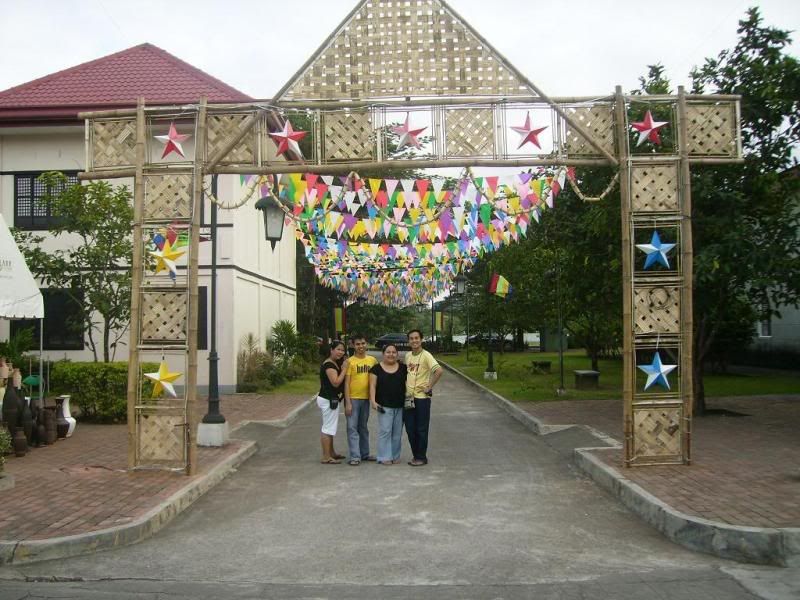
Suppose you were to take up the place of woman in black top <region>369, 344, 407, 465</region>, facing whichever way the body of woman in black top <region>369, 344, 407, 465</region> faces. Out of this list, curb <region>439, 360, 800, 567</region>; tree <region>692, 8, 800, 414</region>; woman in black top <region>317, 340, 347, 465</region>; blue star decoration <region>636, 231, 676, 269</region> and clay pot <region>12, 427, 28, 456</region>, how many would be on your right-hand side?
2

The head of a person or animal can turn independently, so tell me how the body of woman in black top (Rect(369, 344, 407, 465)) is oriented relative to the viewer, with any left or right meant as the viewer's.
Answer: facing the viewer

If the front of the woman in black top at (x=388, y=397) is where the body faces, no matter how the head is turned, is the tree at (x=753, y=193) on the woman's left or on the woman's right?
on the woman's left

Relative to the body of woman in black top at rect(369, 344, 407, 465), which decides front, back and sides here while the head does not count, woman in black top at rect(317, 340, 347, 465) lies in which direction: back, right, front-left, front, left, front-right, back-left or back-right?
right

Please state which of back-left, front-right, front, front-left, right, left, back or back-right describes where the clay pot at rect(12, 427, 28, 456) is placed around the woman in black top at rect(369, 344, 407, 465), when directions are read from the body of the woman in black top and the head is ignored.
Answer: right

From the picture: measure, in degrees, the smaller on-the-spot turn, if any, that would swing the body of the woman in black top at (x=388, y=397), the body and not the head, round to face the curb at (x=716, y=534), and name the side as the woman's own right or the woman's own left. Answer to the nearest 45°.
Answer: approximately 45° to the woman's own left

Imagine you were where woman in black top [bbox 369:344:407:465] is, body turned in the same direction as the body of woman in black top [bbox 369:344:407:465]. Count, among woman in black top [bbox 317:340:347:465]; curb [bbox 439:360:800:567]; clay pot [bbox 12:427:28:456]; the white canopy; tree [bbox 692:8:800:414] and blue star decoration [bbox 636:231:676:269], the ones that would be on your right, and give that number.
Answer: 3

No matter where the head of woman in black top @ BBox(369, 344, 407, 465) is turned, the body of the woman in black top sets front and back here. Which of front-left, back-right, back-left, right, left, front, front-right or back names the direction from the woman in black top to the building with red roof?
back-right

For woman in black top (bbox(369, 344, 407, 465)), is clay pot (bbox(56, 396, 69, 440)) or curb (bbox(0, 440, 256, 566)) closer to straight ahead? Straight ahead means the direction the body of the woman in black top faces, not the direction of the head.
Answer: the curb

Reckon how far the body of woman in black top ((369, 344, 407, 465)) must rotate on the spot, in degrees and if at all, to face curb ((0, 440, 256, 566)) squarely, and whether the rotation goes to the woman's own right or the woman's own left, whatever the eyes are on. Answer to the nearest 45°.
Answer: approximately 45° to the woman's own right

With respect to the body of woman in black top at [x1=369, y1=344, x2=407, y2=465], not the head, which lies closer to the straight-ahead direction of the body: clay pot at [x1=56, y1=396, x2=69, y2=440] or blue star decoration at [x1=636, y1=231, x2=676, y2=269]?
the blue star decoration
